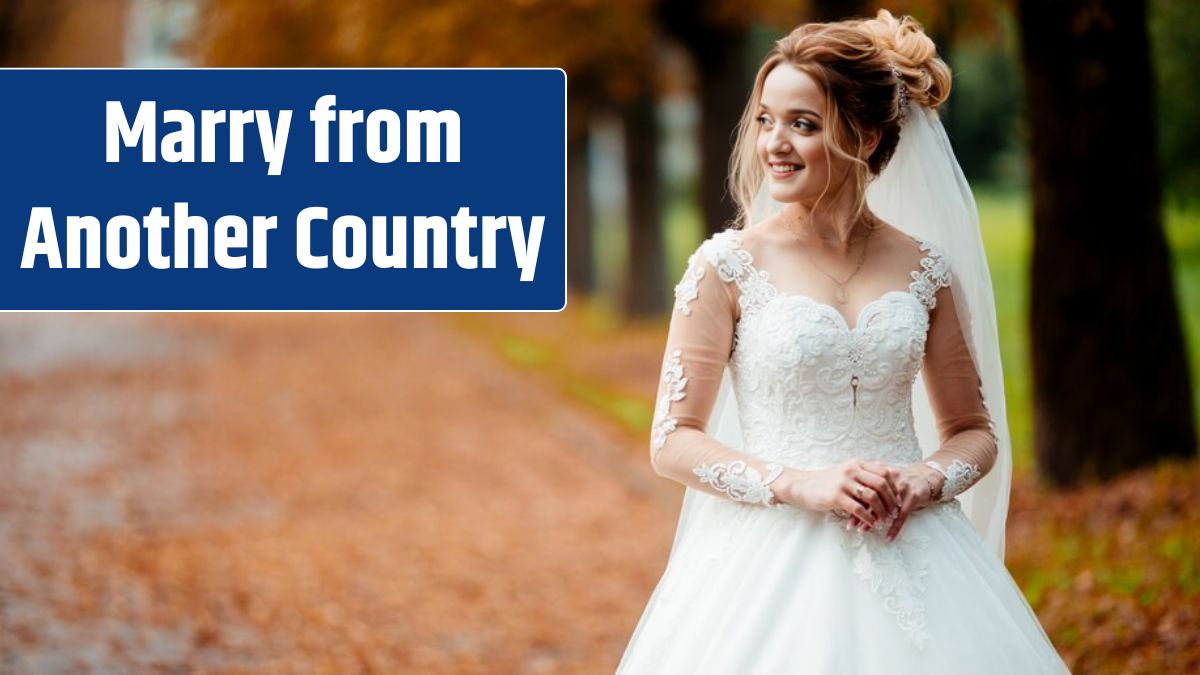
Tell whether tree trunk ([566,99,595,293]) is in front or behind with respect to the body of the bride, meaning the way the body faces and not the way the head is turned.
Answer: behind

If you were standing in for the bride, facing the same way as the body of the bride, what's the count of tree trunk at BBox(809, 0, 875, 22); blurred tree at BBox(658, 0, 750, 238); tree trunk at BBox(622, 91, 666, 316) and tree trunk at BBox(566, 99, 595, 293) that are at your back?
4

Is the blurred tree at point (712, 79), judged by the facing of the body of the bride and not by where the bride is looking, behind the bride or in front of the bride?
behind

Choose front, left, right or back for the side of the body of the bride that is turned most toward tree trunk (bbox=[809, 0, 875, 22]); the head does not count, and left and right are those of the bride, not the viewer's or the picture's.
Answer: back

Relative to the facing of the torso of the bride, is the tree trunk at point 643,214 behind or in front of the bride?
behind

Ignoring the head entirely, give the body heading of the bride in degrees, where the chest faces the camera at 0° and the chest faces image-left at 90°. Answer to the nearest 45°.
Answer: approximately 0°

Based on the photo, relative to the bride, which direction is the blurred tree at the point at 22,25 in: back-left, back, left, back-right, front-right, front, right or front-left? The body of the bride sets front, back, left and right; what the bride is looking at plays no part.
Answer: back-right

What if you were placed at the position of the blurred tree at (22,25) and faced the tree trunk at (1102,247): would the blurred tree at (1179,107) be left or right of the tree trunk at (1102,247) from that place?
left

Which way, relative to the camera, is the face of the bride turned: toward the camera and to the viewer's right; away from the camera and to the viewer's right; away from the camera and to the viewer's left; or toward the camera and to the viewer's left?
toward the camera and to the viewer's left

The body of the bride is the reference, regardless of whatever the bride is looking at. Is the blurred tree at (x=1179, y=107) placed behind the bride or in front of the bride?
behind

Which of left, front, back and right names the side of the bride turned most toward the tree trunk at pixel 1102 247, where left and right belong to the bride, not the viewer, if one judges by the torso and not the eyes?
back
